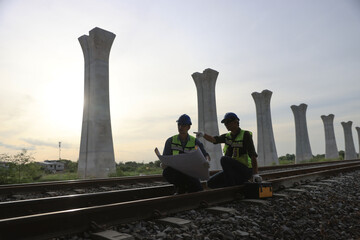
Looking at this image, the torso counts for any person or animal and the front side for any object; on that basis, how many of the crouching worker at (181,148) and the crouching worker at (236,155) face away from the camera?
0

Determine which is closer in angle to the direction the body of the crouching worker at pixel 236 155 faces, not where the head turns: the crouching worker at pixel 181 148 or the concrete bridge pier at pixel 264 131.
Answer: the crouching worker

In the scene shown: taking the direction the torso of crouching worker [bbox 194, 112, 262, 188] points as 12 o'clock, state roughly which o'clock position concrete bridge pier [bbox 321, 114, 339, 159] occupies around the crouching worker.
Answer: The concrete bridge pier is roughly at 5 o'clock from the crouching worker.

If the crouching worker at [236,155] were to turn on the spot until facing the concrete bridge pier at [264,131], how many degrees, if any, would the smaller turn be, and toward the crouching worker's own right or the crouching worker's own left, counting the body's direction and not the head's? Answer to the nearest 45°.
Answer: approximately 135° to the crouching worker's own right

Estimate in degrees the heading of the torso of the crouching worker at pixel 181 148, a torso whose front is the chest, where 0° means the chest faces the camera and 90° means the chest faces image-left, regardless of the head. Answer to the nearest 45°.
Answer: approximately 0°

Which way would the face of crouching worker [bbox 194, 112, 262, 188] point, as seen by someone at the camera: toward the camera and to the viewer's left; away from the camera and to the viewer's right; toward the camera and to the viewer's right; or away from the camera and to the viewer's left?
toward the camera and to the viewer's left

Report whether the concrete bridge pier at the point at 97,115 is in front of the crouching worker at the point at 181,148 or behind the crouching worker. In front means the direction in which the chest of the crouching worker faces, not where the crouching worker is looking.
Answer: behind
